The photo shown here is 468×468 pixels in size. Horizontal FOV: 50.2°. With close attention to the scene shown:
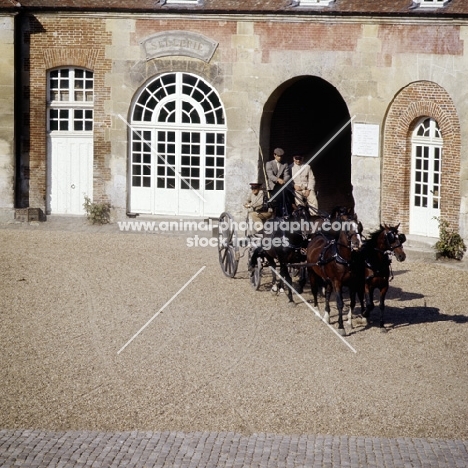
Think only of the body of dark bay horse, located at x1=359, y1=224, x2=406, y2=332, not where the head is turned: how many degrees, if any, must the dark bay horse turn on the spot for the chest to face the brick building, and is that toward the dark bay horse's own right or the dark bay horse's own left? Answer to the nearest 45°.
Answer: approximately 180°

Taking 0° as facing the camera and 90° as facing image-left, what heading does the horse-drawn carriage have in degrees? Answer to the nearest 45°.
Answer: approximately 315°

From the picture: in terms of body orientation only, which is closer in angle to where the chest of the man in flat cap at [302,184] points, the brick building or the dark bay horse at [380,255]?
the dark bay horse

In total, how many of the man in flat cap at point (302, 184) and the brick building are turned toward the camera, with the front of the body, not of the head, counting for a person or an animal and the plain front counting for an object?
2

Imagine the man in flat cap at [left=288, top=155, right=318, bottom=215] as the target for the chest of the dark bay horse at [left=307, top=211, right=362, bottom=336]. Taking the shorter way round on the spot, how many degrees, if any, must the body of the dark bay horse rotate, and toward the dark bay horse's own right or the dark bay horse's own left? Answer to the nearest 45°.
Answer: approximately 135° to the dark bay horse's own left

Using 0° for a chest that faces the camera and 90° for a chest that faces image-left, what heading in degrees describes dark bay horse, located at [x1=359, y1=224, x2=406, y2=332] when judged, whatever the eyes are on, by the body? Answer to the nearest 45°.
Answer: approximately 315°

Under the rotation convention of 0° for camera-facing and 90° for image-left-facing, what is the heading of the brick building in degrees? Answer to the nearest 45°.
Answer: approximately 0°

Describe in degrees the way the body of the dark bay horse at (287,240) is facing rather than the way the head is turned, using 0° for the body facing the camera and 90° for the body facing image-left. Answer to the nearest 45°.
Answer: approximately 315°

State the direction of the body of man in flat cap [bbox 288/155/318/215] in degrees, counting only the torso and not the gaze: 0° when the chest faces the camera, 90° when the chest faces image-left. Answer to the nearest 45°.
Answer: approximately 0°
